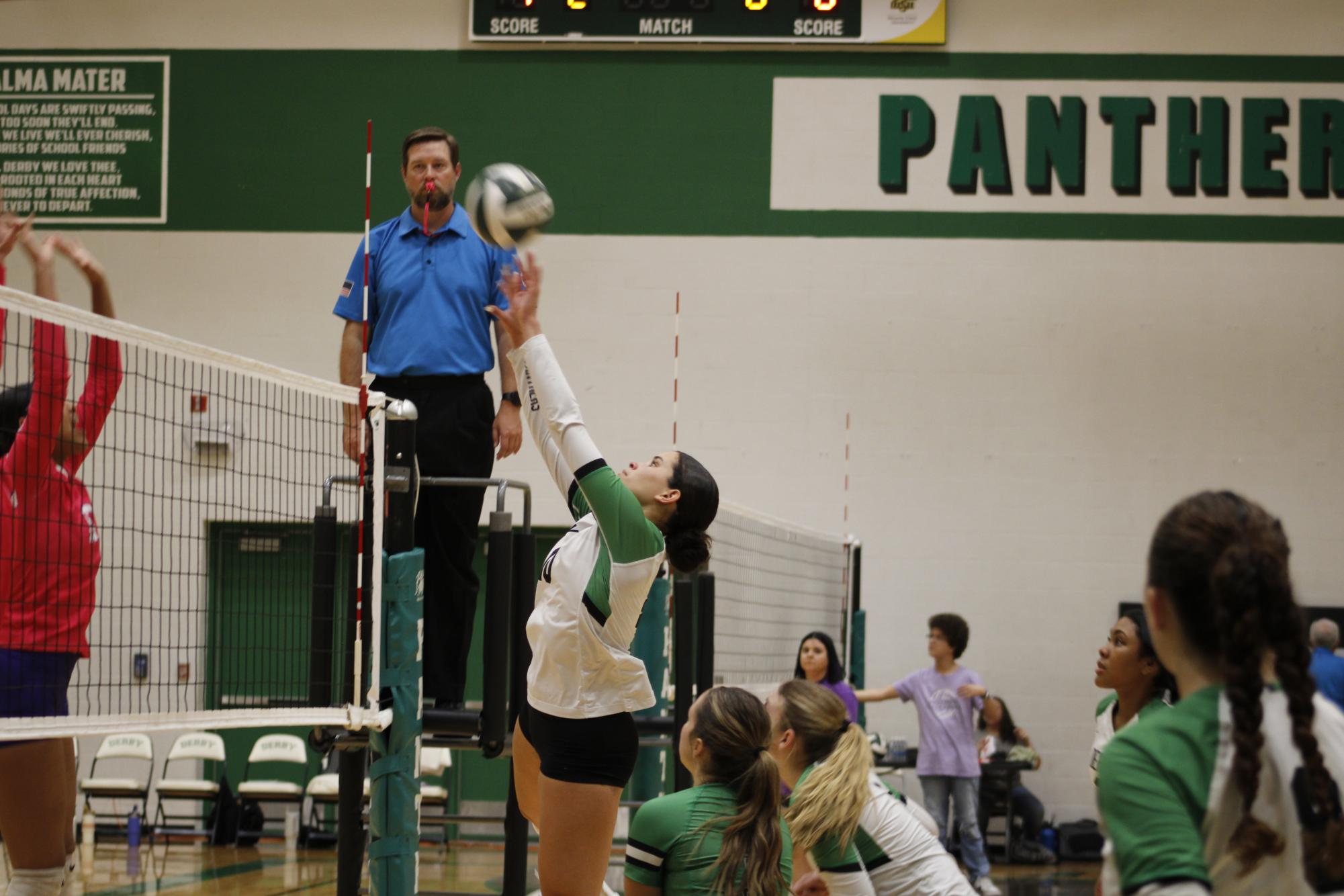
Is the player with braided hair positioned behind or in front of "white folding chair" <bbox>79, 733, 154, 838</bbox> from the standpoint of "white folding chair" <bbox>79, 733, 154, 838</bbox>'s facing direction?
in front

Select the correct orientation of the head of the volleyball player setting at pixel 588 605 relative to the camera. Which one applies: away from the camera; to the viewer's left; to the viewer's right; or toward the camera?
to the viewer's left

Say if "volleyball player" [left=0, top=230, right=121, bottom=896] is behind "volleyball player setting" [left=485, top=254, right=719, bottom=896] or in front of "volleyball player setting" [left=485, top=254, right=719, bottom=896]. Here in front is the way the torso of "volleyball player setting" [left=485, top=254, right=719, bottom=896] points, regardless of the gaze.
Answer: in front

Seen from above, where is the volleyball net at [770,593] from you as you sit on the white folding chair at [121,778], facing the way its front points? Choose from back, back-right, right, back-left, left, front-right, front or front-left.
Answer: front-left

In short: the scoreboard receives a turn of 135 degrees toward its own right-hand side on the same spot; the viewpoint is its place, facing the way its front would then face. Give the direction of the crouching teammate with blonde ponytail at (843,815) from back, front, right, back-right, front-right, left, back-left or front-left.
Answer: back-left

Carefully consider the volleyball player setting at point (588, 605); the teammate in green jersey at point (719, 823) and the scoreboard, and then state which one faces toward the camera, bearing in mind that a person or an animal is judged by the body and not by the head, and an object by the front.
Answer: the scoreboard

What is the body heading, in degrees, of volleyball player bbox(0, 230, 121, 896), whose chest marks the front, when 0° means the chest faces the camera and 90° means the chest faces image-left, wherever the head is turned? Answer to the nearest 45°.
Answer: approximately 270°

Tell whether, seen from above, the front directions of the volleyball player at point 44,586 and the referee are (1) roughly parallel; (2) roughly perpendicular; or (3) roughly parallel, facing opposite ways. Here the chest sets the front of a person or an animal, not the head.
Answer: roughly perpendicular

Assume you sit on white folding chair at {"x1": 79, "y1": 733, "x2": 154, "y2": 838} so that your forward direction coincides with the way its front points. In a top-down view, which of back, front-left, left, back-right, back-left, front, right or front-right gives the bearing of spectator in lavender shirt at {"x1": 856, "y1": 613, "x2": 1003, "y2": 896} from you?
front-left

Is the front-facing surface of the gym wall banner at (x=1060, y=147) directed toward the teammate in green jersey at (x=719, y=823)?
yes

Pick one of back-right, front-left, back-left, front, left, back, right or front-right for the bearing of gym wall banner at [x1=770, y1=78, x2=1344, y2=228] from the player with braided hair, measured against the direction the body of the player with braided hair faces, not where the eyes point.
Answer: front-right

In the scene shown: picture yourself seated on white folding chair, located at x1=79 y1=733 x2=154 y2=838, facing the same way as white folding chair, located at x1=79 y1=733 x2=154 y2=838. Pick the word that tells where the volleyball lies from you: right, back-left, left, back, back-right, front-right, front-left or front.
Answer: front

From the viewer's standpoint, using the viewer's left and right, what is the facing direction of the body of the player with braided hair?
facing away from the viewer and to the left of the viewer

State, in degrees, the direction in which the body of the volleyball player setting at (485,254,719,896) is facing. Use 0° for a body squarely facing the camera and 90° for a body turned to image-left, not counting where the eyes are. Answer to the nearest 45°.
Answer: approximately 90°

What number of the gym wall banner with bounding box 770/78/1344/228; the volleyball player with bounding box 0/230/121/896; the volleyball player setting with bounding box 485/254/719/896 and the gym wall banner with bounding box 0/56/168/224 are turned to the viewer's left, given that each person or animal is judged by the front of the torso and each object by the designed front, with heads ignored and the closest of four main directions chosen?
1

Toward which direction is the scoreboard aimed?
toward the camera
